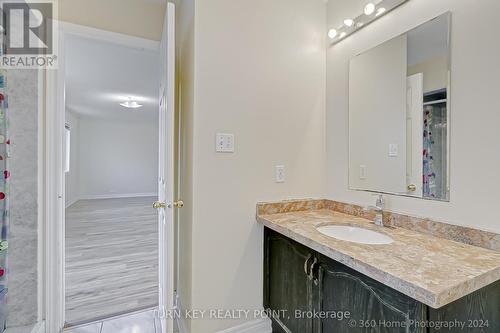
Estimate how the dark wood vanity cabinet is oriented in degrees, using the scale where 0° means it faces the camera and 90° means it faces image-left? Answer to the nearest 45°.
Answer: approximately 45°

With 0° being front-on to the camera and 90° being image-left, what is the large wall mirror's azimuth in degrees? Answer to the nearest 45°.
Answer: approximately 45°
